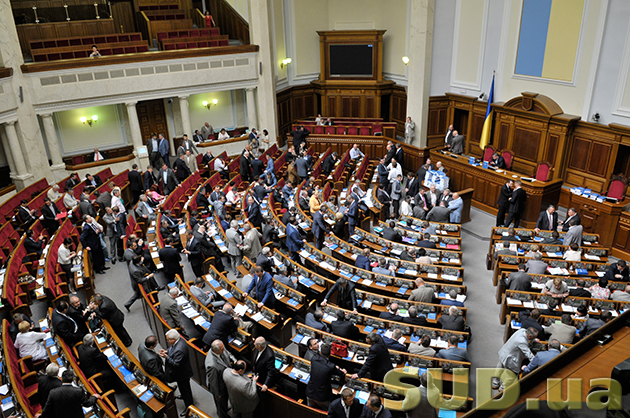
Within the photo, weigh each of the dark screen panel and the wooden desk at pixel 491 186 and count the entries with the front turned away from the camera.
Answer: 0

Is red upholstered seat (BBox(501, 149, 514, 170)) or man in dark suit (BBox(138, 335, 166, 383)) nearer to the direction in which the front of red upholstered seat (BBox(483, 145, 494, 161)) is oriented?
the man in dark suit

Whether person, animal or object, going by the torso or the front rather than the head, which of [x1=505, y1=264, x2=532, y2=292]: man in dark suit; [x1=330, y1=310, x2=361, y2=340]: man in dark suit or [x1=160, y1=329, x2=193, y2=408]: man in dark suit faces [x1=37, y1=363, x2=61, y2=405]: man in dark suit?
[x1=160, y1=329, x2=193, y2=408]: man in dark suit

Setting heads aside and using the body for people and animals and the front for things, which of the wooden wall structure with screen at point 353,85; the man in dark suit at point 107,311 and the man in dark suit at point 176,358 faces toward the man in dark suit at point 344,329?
the wooden wall structure with screen

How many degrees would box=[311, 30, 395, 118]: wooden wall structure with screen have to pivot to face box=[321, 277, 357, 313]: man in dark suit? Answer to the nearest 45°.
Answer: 0° — it already faces them

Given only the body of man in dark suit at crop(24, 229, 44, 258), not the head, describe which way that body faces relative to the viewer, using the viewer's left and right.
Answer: facing to the right of the viewer

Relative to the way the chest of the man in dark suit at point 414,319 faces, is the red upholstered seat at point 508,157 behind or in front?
in front

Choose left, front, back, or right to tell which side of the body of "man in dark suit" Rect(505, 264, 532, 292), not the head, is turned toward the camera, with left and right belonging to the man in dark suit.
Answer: back

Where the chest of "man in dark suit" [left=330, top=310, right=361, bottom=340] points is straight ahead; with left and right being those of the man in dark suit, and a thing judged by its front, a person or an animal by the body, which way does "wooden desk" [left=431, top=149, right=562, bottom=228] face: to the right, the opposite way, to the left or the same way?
the opposite way

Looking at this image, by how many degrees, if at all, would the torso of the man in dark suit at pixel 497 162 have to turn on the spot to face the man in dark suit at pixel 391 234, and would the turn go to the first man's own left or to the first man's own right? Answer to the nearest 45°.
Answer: approximately 45° to the first man's own left

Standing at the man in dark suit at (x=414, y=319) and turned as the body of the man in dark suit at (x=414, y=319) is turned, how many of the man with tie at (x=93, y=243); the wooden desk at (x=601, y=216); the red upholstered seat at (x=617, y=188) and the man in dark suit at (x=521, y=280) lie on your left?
1

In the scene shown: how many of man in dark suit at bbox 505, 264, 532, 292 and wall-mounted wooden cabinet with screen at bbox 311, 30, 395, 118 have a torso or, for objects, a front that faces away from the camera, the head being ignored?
1

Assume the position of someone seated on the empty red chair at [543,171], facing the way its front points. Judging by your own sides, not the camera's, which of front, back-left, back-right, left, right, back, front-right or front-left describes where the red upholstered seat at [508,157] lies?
right

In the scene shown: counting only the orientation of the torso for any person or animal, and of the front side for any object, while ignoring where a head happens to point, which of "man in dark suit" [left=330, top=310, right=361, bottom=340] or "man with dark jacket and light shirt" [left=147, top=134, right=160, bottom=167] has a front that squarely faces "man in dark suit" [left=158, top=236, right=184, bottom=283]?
the man with dark jacket and light shirt
